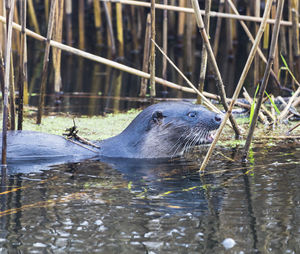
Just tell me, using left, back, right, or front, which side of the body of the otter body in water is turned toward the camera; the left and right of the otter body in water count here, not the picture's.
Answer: right

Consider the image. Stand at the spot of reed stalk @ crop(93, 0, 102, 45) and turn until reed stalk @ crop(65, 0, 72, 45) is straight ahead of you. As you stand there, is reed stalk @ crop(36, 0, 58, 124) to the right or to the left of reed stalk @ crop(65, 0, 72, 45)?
left

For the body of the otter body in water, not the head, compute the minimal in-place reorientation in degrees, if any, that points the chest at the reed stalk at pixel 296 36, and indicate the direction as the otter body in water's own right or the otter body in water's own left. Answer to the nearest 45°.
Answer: approximately 45° to the otter body in water's own left

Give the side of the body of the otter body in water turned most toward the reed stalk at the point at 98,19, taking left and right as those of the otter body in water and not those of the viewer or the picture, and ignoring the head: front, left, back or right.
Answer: left

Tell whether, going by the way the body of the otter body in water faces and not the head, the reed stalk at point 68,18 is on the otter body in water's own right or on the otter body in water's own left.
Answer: on the otter body in water's own left

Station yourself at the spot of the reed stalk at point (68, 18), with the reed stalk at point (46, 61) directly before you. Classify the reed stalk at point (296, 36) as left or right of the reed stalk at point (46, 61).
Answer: left

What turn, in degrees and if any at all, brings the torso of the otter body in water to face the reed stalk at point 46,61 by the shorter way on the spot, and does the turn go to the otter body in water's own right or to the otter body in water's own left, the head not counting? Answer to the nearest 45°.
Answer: approximately 135° to the otter body in water's own left

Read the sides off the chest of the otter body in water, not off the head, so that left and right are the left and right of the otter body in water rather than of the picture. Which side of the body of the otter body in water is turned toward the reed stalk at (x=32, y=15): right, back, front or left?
left
